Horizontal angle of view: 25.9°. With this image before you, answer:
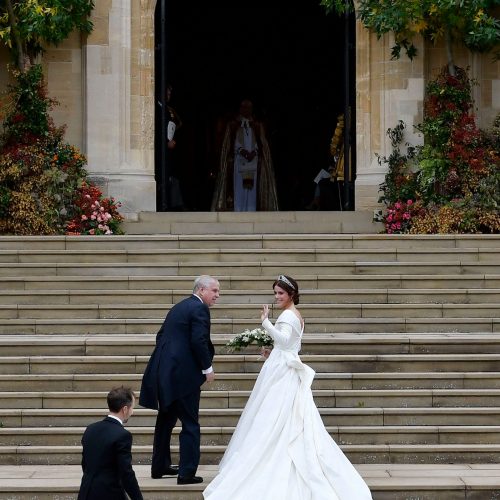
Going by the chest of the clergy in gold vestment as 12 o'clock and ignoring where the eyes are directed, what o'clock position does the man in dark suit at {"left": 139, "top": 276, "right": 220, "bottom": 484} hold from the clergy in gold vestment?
The man in dark suit is roughly at 12 o'clock from the clergy in gold vestment.

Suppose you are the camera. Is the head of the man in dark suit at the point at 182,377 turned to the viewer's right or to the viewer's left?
to the viewer's right

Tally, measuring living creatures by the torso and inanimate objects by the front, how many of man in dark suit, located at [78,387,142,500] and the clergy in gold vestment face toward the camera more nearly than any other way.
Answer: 1

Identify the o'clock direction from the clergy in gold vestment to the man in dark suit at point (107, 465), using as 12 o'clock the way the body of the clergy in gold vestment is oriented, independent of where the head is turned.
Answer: The man in dark suit is roughly at 12 o'clock from the clergy in gold vestment.

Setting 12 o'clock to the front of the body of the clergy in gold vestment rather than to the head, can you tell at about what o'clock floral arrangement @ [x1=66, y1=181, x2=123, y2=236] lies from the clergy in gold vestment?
The floral arrangement is roughly at 1 o'clock from the clergy in gold vestment.

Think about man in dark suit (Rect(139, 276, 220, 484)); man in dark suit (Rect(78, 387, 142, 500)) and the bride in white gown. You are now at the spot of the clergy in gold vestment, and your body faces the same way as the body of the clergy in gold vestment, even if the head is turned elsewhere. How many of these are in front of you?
3

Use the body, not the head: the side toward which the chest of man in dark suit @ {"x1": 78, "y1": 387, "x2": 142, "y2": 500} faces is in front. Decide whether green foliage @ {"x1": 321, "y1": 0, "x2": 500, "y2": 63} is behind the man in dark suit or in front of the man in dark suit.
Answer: in front

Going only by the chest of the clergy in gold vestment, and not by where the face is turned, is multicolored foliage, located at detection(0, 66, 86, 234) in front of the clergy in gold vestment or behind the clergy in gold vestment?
in front

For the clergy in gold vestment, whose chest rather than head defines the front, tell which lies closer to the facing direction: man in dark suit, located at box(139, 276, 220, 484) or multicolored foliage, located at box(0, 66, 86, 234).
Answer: the man in dark suit

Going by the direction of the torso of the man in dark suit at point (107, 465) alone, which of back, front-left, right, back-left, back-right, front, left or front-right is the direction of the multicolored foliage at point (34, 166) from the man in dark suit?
front-left

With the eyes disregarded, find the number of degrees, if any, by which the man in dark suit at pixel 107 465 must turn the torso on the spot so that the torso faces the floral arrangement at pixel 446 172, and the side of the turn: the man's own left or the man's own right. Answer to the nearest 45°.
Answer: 0° — they already face it

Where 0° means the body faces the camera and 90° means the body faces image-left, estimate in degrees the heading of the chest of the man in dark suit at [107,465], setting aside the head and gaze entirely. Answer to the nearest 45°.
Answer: approximately 225°
